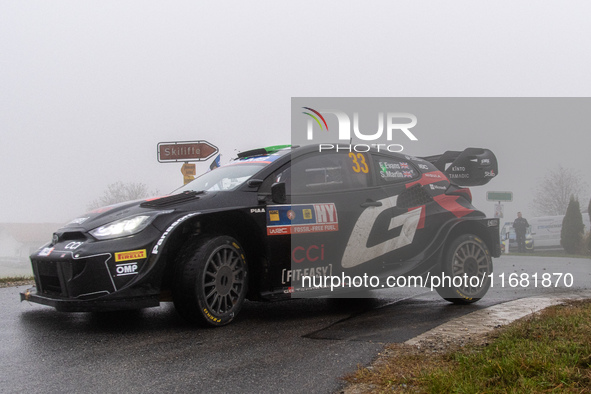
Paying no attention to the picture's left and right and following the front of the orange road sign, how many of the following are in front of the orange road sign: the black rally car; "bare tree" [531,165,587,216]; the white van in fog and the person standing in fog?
1

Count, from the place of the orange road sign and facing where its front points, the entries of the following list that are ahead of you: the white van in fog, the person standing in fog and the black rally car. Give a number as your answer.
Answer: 1

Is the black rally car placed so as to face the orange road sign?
no

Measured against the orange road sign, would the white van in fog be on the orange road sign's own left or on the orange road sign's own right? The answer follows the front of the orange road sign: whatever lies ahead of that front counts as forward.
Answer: on the orange road sign's own left

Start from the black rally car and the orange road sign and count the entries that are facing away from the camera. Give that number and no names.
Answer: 0

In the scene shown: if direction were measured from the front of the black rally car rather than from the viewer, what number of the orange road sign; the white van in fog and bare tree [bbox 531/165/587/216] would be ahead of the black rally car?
0

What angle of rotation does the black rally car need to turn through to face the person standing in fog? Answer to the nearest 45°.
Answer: approximately 180°

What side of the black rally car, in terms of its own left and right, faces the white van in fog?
back

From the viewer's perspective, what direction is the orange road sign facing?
toward the camera

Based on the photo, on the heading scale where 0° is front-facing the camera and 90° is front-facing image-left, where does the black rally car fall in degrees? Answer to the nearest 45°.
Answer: approximately 45°

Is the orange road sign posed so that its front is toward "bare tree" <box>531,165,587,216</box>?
no

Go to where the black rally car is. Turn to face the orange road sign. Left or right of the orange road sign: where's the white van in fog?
right

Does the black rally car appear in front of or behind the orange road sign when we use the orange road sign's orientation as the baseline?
in front
